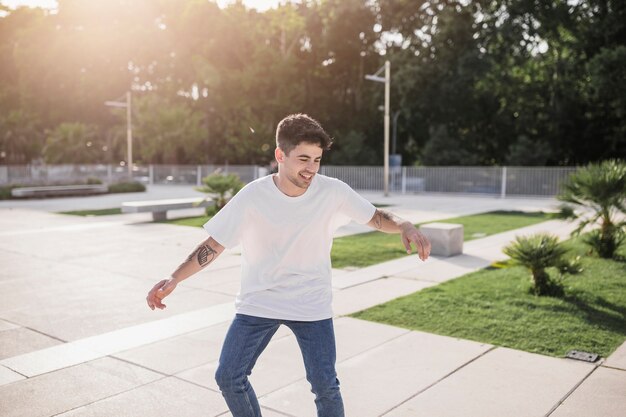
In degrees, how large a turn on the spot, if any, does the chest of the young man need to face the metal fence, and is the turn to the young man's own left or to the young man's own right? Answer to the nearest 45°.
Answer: approximately 180°

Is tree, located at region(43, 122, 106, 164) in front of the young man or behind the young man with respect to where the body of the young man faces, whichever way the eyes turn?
behind

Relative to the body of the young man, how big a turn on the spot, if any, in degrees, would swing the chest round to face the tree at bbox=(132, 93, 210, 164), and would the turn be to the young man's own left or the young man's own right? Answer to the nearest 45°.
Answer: approximately 180°

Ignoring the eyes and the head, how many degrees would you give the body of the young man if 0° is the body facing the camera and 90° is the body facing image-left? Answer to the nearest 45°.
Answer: approximately 0°

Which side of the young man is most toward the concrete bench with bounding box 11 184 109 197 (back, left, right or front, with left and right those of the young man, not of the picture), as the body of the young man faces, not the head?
back

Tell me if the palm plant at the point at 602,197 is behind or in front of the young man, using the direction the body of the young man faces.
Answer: behind

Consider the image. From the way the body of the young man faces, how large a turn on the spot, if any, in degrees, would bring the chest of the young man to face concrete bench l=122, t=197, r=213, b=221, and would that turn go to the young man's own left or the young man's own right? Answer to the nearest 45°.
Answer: approximately 180°

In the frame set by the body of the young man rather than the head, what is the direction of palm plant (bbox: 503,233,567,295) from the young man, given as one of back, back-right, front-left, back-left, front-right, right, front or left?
back-left

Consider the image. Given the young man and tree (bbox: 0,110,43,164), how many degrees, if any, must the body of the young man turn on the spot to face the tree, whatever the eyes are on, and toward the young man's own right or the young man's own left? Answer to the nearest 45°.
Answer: approximately 135° to the young man's own right
